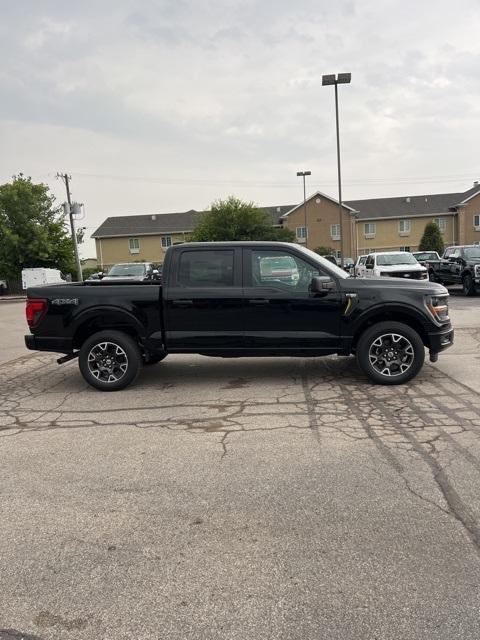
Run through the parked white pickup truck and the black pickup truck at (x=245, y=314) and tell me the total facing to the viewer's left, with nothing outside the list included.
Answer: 0

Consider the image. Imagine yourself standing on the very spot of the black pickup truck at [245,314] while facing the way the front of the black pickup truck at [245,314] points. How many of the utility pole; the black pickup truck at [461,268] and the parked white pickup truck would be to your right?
0

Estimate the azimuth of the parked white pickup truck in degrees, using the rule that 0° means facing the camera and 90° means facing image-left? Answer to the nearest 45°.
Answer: approximately 315°

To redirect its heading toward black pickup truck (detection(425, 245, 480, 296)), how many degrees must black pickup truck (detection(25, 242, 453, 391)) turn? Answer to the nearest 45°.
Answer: approximately 45° to its left

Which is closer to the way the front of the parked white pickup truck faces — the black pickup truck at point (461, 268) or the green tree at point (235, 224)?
the black pickup truck

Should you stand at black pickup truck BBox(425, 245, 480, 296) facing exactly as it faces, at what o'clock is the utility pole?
The utility pole is roughly at 5 o'clock from the black pickup truck.

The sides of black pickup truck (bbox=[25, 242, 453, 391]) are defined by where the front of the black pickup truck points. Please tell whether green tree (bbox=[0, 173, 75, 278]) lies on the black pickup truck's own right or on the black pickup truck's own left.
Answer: on the black pickup truck's own left

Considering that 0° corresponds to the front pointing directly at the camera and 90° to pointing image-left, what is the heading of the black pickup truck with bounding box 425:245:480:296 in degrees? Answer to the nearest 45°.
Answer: approximately 315°

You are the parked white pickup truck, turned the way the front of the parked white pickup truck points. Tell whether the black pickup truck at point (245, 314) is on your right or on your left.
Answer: on your right

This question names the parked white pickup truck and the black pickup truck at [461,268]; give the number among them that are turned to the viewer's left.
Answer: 0

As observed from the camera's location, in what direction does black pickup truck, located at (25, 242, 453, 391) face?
facing to the right of the viewer

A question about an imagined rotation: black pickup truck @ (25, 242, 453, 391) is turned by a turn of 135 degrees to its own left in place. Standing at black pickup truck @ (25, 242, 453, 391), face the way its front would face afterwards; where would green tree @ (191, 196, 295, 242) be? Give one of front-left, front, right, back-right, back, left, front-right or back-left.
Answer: front-right

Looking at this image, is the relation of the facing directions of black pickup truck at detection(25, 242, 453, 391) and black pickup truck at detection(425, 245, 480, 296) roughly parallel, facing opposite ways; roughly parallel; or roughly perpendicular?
roughly perpendicular

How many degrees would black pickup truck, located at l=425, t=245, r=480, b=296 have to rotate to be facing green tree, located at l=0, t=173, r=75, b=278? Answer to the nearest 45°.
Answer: approximately 135° to its right

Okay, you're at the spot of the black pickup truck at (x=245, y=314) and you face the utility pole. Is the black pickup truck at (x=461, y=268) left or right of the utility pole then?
right

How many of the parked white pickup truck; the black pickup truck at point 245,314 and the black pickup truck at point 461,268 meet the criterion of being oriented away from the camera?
0

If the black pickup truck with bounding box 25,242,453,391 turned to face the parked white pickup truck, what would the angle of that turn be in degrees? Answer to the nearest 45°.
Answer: approximately 45° to its left

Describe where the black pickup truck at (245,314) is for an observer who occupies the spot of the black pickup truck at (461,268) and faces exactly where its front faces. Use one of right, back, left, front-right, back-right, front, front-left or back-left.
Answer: front-right
